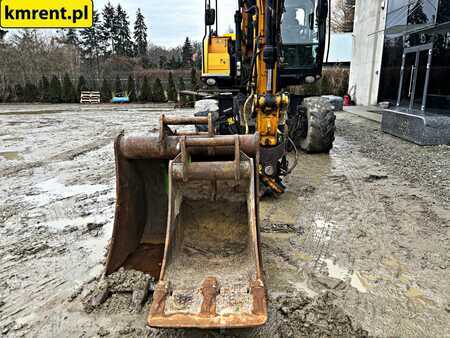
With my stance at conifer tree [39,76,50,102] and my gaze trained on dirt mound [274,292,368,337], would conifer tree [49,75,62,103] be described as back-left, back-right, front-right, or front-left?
front-left

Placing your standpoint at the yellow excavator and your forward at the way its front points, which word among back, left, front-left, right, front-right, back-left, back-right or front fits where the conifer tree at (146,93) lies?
back

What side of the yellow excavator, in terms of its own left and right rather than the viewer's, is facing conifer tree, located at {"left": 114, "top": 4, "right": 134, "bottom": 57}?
back

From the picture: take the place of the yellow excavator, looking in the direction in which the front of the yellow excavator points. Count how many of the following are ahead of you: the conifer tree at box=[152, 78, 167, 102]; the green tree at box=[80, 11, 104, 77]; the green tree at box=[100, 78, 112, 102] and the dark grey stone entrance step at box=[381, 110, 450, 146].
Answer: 0

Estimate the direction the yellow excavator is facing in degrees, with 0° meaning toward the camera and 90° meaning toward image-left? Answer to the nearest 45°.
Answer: approximately 0°

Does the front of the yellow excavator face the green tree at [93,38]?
no

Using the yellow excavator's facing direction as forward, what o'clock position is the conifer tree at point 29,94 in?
The conifer tree is roughly at 5 o'clock from the yellow excavator.

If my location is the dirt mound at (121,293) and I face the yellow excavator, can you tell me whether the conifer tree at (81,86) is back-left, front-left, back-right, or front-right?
front-left

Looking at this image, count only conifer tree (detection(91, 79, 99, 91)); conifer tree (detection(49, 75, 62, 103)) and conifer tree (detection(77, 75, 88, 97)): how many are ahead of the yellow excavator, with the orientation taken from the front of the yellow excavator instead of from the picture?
0

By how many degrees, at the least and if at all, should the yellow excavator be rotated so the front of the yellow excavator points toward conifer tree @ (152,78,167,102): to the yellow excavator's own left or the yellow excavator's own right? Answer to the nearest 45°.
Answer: approximately 180°

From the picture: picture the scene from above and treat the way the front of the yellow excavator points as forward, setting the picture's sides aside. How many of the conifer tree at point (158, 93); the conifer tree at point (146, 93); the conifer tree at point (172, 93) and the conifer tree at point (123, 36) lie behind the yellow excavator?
4

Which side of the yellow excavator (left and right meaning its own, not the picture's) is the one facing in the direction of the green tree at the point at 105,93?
back

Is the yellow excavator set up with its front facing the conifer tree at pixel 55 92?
no

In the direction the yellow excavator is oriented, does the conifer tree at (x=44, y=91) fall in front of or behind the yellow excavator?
behind

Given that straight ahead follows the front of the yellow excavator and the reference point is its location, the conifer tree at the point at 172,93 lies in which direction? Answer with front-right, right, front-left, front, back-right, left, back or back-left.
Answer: back

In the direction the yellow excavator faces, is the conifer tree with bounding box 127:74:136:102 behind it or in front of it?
behind

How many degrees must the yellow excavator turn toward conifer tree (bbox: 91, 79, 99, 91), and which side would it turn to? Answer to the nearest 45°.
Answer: approximately 180°
